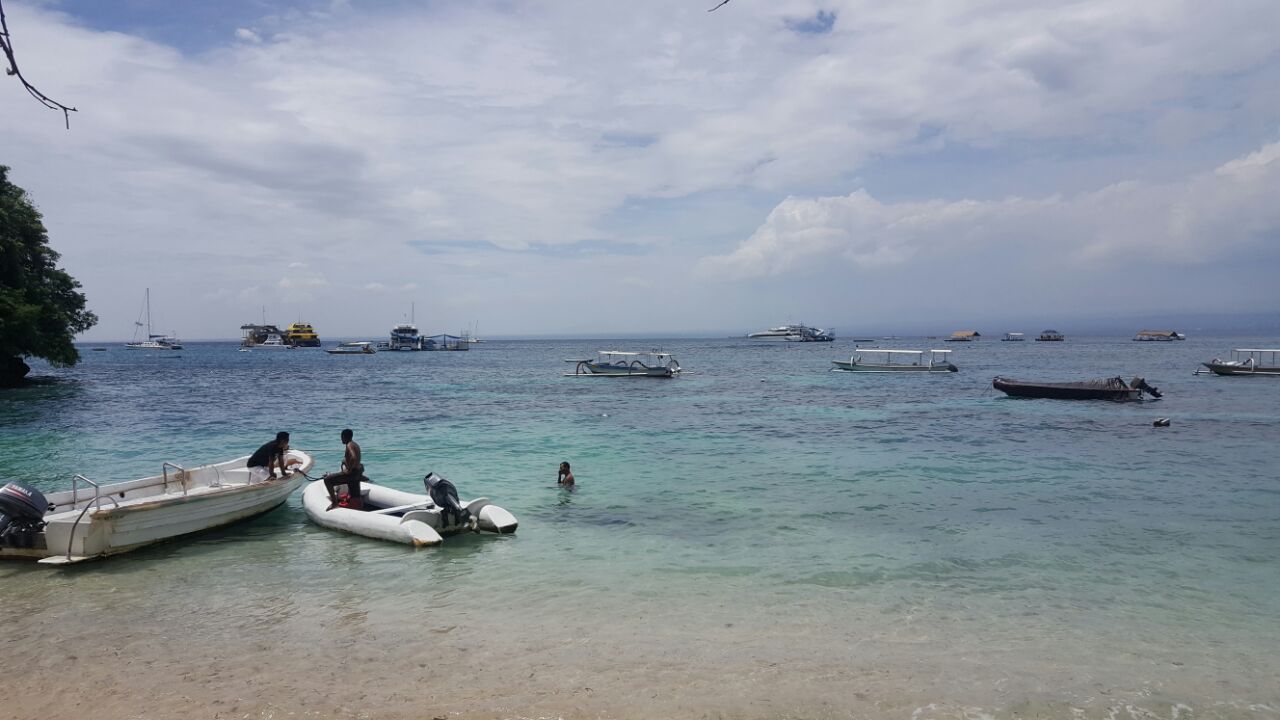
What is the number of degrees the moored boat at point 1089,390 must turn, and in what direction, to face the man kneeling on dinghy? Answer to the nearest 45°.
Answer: approximately 90° to its left

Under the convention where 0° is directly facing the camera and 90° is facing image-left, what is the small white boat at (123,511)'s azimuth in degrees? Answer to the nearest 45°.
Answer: approximately 225°

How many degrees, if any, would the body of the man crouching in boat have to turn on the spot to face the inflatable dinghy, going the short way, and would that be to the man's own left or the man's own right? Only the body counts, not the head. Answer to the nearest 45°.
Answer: approximately 45° to the man's own right

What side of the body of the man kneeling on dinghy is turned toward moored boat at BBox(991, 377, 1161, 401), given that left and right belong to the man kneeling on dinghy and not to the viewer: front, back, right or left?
back

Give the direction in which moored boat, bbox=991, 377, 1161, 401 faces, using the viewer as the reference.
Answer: facing to the left of the viewer

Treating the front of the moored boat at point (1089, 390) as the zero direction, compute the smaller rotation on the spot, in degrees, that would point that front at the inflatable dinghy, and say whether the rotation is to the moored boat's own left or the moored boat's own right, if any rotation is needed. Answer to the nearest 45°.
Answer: approximately 90° to the moored boat's own left

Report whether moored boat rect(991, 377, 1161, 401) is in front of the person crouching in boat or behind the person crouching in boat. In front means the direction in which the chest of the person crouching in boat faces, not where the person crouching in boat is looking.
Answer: in front

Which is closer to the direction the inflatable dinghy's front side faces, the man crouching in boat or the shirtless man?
the man crouching in boat

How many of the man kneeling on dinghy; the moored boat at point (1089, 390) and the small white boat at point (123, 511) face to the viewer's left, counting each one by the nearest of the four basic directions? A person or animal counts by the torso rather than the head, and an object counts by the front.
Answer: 2

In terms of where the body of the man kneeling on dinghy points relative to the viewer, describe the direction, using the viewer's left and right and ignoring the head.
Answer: facing to the left of the viewer

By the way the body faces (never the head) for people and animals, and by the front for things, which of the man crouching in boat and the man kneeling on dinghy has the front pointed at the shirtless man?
the man crouching in boat
